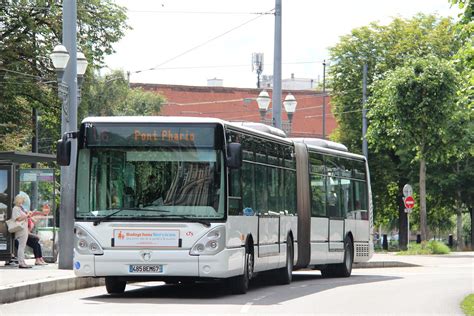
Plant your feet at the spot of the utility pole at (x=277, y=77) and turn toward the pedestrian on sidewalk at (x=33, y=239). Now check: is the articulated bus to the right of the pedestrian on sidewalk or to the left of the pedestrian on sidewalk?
left

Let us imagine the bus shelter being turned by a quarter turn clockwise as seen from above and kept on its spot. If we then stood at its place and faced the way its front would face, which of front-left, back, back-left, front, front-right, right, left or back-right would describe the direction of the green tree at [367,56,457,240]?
back-left

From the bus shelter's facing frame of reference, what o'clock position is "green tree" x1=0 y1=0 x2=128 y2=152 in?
The green tree is roughly at 9 o'clock from the bus shelter.

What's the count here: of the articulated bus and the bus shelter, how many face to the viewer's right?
1

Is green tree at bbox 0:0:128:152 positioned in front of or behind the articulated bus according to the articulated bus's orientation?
behind

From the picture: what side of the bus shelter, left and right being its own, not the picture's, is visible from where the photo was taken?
right
